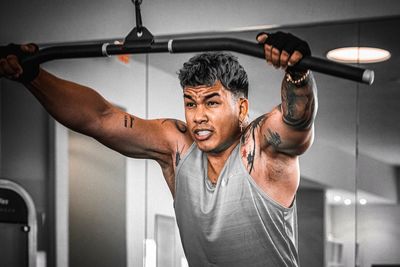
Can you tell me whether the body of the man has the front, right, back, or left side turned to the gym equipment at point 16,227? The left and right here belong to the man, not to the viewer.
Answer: right

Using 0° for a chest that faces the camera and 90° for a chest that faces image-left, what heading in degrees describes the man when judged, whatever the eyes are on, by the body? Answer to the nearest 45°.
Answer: approximately 45°
